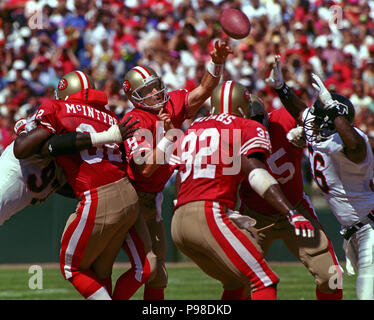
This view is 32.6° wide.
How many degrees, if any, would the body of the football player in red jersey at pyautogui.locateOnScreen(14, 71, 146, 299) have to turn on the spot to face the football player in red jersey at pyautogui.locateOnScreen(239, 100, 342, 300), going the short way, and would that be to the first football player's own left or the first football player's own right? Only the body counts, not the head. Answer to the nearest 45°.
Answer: approximately 135° to the first football player's own right

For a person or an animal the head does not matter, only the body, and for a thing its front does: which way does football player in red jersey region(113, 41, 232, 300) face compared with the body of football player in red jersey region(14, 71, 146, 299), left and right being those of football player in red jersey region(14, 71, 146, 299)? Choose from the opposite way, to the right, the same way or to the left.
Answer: the opposite way

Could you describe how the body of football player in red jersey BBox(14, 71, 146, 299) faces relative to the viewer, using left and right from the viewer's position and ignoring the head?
facing away from the viewer and to the left of the viewer

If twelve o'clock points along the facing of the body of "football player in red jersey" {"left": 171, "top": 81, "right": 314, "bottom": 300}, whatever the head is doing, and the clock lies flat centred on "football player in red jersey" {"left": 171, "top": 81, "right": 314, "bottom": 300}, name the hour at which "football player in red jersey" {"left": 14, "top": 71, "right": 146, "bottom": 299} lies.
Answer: "football player in red jersey" {"left": 14, "top": 71, "right": 146, "bottom": 299} is roughly at 8 o'clock from "football player in red jersey" {"left": 171, "top": 81, "right": 314, "bottom": 300}.

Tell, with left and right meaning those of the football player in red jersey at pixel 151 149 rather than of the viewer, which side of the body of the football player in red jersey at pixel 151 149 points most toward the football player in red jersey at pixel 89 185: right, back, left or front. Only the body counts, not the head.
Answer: right

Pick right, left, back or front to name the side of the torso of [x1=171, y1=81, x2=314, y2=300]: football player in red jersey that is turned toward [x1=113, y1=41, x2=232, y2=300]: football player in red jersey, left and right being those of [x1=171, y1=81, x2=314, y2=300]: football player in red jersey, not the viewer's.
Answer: left

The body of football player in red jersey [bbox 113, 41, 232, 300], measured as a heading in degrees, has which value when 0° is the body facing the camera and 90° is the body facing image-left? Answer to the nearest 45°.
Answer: approximately 315°

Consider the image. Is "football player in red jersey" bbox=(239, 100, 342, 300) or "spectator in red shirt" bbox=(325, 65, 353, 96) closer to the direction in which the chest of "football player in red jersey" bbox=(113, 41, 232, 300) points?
the football player in red jersey

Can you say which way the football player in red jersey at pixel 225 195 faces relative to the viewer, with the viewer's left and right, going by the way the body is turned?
facing away from the viewer and to the right of the viewer

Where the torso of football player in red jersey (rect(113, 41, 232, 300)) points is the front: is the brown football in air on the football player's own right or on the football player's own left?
on the football player's own left

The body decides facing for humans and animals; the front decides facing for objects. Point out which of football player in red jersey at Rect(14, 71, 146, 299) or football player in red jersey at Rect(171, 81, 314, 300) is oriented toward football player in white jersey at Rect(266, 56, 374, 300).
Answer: football player in red jersey at Rect(171, 81, 314, 300)

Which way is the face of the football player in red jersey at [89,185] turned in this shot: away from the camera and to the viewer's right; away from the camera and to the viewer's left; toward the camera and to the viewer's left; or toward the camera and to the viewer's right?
away from the camera and to the viewer's left
